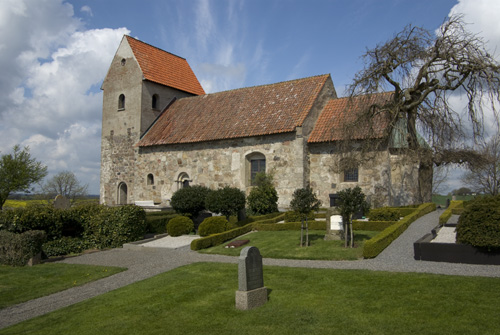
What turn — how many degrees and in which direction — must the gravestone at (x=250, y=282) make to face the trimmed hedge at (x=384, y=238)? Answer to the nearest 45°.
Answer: approximately 90° to its left

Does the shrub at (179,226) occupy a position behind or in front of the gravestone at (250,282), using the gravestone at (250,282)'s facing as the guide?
behind

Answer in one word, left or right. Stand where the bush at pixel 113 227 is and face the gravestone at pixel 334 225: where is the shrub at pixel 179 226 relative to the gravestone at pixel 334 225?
left

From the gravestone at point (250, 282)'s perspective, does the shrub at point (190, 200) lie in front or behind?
behind

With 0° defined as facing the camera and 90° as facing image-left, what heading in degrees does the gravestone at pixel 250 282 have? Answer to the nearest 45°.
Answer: approximately 315°

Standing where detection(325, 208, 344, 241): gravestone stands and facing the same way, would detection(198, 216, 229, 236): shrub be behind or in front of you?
behind

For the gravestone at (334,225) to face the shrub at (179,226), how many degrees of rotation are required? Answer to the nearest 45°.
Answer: approximately 135° to its right

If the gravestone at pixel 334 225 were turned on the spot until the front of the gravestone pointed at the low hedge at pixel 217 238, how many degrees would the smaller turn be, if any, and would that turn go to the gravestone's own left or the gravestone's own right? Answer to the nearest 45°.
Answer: approximately 135° to the gravestone's own right

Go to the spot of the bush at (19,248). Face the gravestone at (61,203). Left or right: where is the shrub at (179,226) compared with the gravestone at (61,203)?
right
